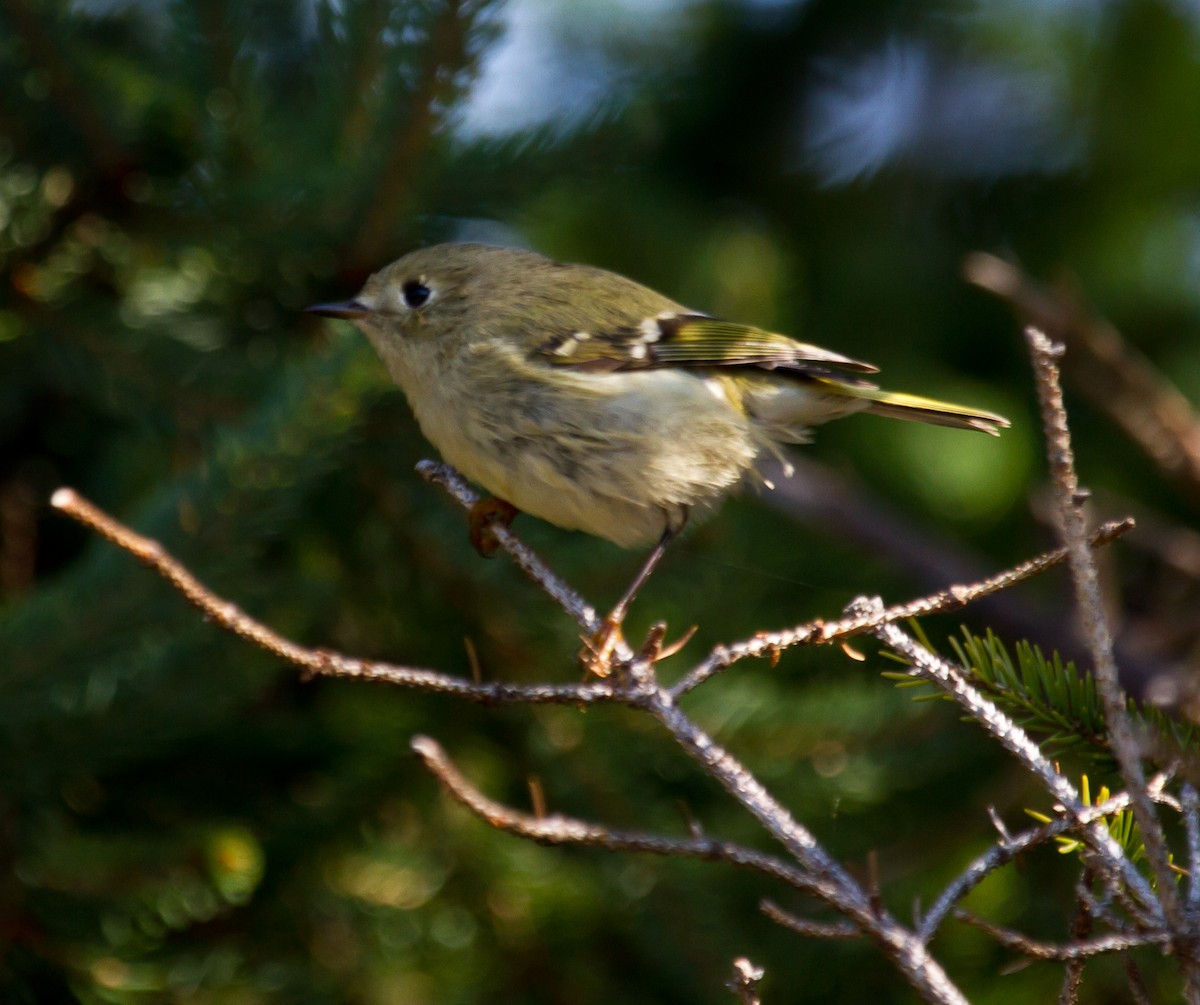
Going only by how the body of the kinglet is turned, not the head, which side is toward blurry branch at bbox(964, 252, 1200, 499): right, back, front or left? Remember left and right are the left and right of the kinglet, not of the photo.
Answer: back

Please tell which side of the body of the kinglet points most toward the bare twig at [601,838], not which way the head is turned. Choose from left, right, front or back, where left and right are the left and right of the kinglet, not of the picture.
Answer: left

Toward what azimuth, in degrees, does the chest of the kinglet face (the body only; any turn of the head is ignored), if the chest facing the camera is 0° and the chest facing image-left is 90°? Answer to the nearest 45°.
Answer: approximately 90°

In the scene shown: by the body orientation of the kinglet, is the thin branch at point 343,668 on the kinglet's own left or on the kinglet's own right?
on the kinglet's own left

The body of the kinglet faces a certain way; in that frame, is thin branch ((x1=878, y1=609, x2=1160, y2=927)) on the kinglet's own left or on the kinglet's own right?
on the kinglet's own left
